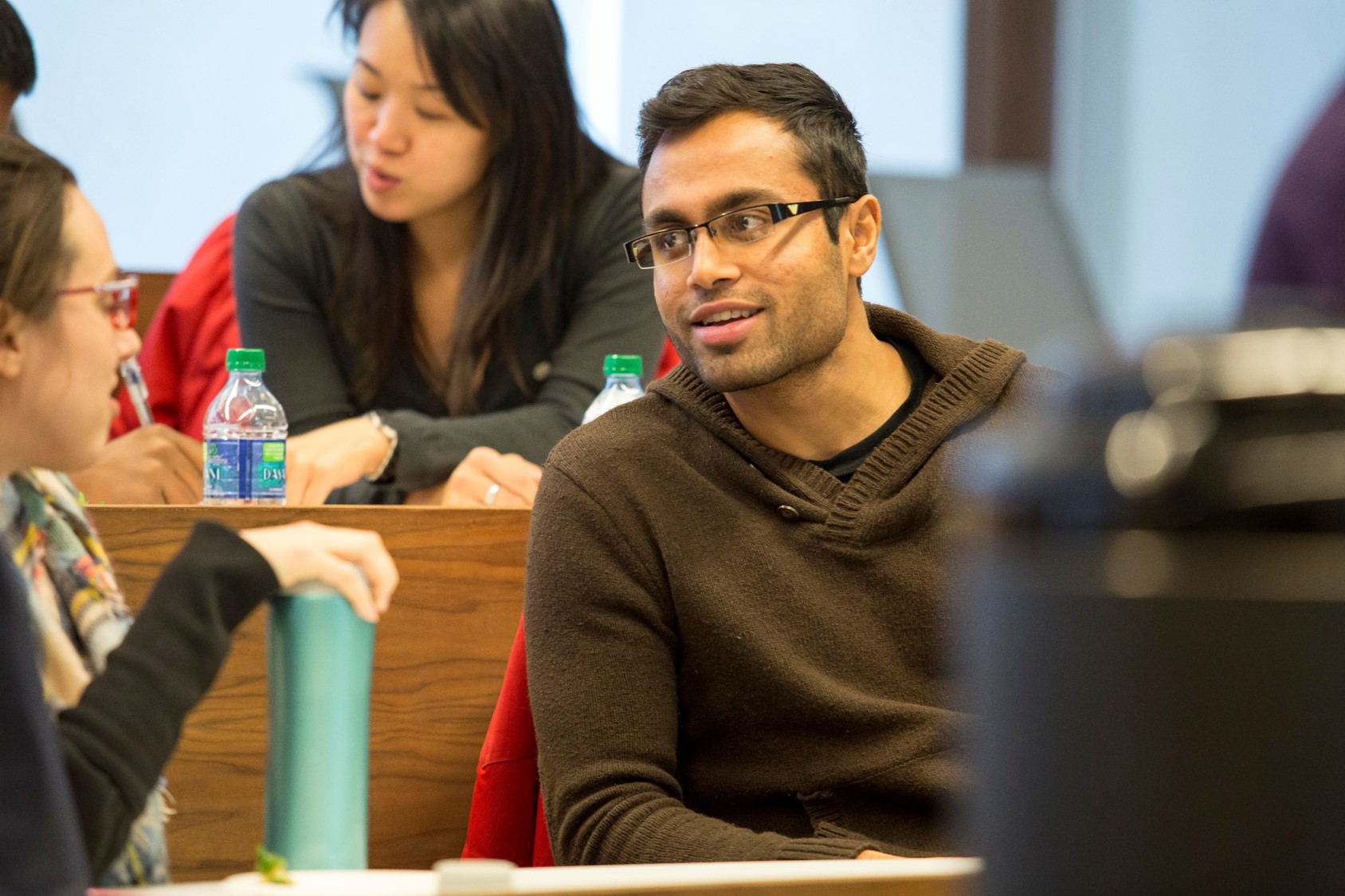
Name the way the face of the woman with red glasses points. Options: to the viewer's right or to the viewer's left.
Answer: to the viewer's right

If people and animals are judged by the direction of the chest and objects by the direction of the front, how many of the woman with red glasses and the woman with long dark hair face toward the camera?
1

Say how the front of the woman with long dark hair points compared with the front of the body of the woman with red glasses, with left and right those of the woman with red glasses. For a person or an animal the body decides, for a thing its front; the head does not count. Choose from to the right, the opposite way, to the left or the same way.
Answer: to the right

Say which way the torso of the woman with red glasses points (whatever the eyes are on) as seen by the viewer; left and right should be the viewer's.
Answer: facing to the right of the viewer

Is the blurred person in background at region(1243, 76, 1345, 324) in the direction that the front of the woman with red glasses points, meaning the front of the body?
yes

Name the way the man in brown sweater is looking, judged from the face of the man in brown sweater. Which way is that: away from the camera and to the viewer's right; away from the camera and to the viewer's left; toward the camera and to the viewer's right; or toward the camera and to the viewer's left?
toward the camera and to the viewer's left

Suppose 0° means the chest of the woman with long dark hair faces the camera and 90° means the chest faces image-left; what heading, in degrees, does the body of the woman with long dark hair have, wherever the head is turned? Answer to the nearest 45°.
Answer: approximately 0°

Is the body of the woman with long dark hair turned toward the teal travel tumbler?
yes

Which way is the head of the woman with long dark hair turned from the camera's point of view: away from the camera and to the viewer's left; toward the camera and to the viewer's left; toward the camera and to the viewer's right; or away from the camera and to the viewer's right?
toward the camera and to the viewer's left
